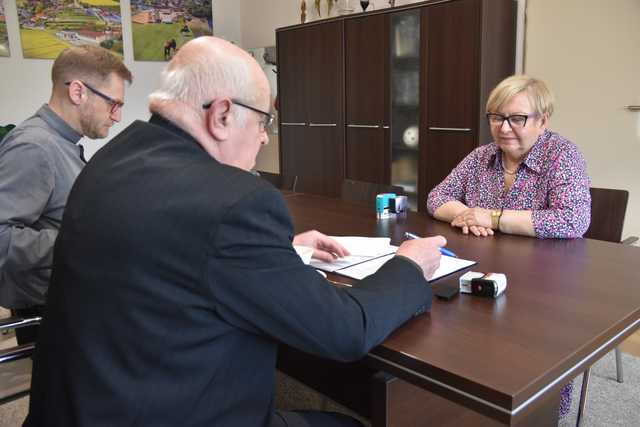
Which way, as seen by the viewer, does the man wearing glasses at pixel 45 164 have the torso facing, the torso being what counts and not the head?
to the viewer's right

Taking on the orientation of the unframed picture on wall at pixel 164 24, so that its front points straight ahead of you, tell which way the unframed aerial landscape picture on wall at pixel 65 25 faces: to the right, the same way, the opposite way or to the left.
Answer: the same way

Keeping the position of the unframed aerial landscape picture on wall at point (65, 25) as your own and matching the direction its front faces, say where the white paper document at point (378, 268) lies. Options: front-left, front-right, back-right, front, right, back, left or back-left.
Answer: front

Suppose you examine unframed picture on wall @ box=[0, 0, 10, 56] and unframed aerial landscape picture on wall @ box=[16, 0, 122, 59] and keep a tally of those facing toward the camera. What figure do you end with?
2

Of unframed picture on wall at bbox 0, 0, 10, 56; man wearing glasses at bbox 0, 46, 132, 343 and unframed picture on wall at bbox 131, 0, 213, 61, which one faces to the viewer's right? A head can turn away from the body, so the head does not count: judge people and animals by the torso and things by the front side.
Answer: the man wearing glasses

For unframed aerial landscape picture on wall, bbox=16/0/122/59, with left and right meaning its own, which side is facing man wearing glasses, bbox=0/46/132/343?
front

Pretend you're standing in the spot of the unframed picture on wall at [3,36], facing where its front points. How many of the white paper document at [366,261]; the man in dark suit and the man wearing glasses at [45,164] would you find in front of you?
3

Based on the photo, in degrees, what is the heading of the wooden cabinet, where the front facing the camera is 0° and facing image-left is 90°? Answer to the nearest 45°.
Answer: approximately 45°

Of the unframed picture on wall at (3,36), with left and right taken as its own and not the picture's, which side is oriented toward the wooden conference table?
front

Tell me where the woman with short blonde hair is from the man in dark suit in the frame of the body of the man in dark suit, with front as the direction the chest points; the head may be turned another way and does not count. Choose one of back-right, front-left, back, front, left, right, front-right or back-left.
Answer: front

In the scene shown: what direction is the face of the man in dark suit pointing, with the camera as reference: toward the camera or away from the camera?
away from the camera

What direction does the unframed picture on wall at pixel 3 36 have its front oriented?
toward the camera

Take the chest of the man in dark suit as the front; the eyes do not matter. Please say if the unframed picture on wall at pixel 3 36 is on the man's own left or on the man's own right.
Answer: on the man's own left

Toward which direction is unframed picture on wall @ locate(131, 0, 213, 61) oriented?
toward the camera

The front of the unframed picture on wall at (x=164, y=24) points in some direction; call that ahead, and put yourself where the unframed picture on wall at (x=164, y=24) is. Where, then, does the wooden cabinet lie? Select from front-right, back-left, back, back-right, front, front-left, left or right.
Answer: front-left

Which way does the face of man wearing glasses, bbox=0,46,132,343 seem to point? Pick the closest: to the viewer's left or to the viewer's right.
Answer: to the viewer's right
